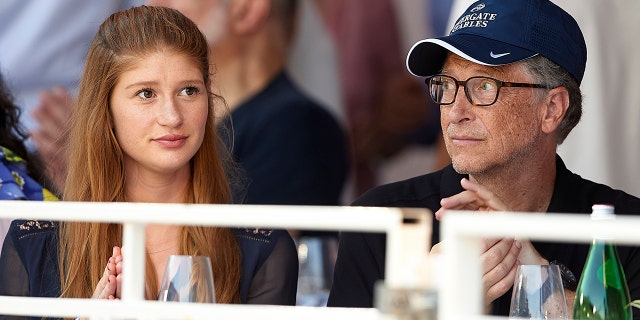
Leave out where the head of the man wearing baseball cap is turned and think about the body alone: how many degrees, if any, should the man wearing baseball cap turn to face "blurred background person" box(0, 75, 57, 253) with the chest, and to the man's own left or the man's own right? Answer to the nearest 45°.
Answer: approximately 45° to the man's own right

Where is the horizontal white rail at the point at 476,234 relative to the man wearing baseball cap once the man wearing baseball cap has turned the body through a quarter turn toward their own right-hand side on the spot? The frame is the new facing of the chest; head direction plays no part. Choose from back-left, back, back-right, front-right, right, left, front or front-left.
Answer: back-left

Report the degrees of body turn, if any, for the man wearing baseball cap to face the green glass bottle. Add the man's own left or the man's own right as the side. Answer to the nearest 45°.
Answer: approximately 45° to the man's own left

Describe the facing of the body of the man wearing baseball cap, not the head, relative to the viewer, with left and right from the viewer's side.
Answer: facing the viewer and to the left of the viewer

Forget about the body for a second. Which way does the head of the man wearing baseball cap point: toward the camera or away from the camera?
toward the camera

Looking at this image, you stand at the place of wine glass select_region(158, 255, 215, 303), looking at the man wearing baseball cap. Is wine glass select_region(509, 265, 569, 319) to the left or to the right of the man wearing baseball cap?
right

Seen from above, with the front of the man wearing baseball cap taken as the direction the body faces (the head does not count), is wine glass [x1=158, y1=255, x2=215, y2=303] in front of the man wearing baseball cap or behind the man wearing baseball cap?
in front

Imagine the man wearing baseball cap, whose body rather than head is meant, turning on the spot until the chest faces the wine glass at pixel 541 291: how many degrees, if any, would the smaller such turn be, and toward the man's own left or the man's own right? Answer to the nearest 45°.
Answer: approximately 45° to the man's own left

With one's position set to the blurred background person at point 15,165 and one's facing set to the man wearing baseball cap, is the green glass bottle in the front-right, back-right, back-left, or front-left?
front-right
